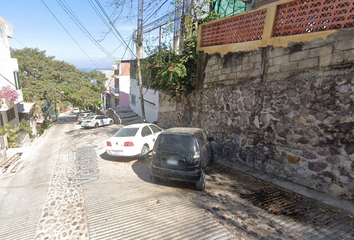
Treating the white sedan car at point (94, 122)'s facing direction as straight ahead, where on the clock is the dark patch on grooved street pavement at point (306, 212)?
The dark patch on grooved street pavement is roughly at 4 o'clock from the white sedan car.

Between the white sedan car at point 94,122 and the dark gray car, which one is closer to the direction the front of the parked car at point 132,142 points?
the white sedan car

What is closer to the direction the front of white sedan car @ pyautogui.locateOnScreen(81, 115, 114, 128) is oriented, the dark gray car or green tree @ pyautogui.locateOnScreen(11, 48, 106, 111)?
the green tree

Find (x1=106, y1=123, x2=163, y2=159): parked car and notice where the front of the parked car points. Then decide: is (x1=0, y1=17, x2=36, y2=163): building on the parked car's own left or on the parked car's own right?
on the parked car's own left

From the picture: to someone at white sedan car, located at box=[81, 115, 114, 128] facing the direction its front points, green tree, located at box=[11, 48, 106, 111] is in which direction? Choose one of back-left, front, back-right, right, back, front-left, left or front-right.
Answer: left

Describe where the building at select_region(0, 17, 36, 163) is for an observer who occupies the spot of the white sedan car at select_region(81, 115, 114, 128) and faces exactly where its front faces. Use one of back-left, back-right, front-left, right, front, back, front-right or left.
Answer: back

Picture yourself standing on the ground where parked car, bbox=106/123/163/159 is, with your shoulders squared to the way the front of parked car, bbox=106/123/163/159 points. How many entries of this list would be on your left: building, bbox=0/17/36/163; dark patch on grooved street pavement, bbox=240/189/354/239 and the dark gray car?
1

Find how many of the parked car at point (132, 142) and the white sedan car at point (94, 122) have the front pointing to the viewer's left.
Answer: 0

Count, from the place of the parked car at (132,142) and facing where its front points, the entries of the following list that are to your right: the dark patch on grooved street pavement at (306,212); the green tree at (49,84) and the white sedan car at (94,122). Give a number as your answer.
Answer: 1

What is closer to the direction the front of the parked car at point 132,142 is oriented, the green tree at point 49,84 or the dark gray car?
the green tree

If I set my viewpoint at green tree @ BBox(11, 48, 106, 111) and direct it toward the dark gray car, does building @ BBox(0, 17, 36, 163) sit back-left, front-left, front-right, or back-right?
front-right

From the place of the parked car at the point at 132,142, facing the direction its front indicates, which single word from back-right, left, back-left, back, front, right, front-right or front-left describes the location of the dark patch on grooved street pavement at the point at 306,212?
right

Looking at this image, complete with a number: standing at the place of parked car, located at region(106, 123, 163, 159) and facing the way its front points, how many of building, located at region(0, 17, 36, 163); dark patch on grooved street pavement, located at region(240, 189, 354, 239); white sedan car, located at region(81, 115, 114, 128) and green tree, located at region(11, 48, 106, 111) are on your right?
1

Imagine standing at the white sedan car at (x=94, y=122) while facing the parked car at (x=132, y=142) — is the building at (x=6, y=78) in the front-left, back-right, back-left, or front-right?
front-right
